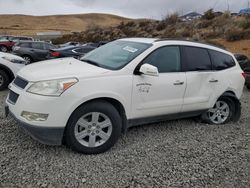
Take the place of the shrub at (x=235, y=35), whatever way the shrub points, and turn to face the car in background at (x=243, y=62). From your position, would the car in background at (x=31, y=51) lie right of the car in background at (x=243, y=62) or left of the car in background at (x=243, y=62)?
right

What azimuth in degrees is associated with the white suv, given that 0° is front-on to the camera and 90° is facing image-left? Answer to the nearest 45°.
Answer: approximately 45°

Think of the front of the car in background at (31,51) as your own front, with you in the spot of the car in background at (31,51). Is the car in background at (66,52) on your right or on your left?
on your right

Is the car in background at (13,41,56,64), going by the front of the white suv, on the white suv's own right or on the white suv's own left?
on the white suv's own right
